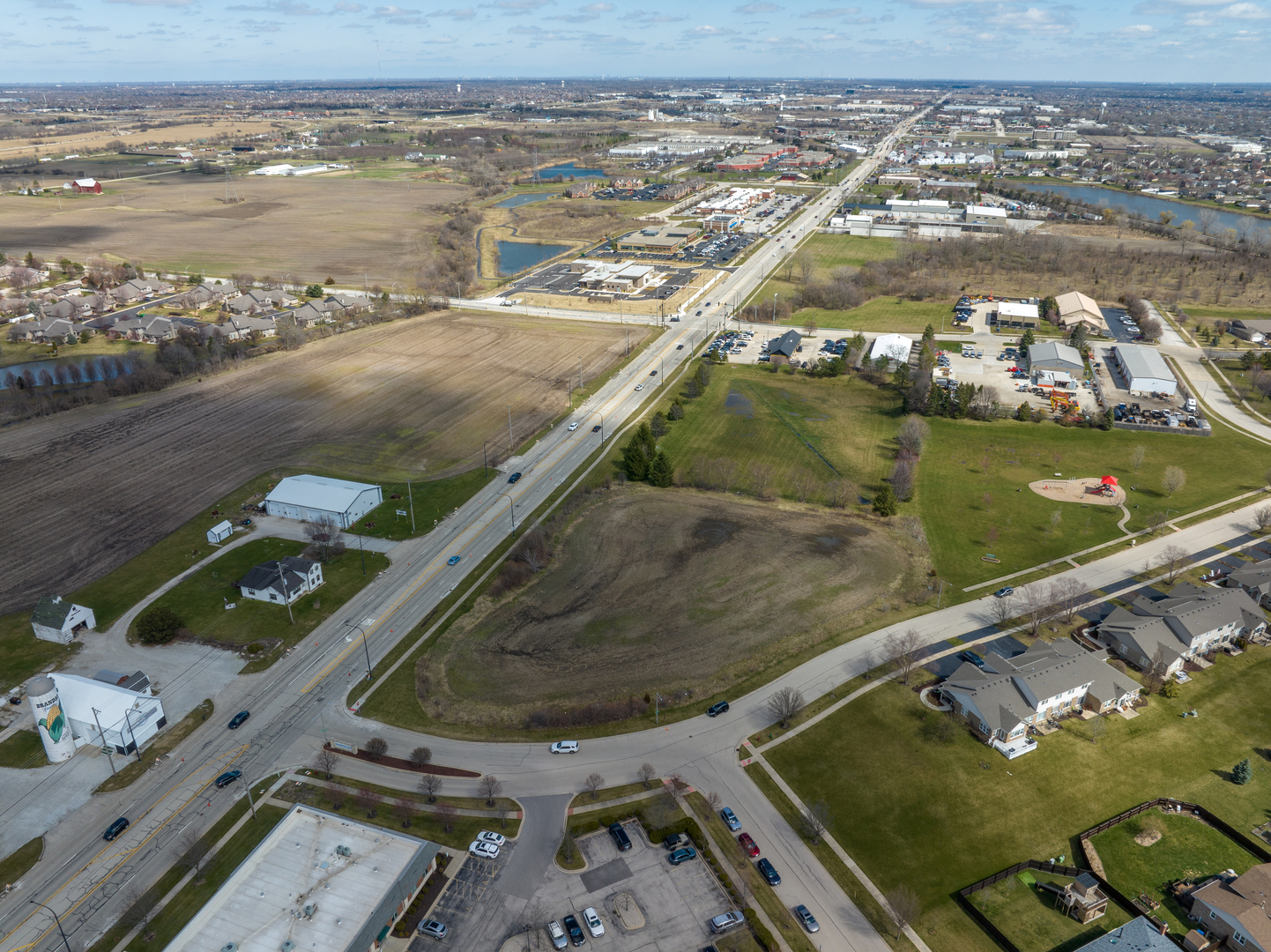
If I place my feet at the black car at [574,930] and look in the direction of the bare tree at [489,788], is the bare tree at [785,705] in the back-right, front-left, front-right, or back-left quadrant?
front-right

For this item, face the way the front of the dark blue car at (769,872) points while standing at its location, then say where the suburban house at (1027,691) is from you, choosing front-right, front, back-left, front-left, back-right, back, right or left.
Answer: left

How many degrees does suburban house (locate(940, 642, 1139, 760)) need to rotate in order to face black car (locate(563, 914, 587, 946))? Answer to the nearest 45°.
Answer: approximately 90° to its left

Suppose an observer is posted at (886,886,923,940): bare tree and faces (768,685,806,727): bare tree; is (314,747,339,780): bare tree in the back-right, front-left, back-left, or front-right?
front-left

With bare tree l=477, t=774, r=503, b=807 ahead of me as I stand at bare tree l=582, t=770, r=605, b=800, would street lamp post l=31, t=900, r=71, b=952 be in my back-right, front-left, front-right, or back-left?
front-left

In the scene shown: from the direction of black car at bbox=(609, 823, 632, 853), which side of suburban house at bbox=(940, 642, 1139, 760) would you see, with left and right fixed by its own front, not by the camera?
left

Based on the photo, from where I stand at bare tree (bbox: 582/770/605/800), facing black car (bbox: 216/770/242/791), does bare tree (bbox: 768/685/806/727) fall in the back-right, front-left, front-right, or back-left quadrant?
back-right

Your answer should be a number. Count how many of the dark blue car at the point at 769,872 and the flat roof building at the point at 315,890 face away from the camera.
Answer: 0

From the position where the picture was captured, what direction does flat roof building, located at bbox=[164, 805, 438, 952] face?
facing the viewer and to the right of the viewer

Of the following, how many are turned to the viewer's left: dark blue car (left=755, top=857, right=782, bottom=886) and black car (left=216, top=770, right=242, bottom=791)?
0

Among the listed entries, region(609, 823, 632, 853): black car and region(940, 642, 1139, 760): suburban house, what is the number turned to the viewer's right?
0

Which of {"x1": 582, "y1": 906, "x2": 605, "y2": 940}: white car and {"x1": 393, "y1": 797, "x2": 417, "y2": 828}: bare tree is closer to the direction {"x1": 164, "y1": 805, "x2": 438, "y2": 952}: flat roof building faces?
the white car
